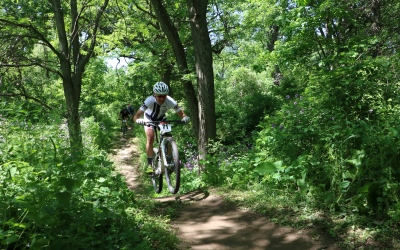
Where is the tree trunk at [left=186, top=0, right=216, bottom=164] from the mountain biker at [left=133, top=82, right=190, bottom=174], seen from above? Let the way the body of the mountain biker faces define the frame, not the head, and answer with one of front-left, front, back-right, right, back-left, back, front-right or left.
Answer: back-left

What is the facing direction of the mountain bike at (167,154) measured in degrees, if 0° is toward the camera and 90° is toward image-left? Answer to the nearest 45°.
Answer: approximately 0°

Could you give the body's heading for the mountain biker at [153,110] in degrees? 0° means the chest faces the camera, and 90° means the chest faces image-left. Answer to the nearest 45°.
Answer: approximately 0°
